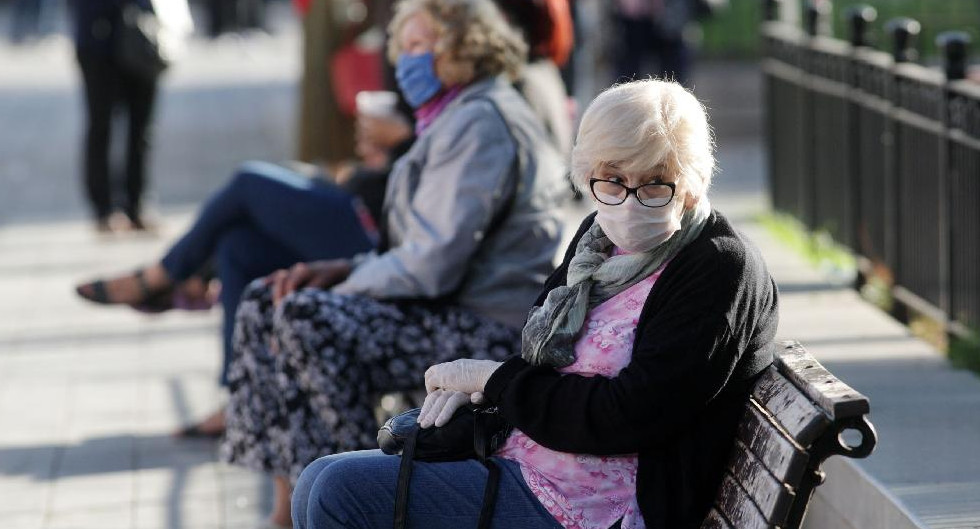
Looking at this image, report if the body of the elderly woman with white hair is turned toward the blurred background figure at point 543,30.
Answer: no

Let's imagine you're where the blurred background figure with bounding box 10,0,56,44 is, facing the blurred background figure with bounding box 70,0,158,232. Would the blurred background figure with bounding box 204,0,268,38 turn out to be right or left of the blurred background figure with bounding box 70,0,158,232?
left

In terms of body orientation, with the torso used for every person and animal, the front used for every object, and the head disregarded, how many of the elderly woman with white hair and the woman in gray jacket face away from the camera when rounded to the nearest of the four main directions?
0

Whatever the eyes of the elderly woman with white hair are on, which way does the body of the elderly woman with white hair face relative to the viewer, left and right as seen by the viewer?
facing the viewer and to the left of the viewer

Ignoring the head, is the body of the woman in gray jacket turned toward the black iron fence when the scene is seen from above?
no

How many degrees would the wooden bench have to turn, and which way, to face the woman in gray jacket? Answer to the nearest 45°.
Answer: approximately 90° to its right

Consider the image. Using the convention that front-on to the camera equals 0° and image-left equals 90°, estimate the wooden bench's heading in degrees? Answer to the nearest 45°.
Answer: approximately 45°

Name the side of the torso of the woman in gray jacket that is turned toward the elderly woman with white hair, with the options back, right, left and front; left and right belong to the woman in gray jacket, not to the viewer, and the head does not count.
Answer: left

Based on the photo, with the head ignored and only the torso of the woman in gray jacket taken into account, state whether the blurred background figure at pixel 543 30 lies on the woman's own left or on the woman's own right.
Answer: on the woman's own right

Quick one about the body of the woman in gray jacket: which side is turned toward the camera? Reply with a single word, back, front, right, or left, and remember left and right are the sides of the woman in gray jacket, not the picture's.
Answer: left

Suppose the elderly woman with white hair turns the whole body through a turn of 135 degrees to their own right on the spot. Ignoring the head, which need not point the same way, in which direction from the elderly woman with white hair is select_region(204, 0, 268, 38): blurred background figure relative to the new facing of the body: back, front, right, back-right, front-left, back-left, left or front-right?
front

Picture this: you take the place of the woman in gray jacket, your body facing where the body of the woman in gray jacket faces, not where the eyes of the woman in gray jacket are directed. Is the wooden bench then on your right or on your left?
on your left

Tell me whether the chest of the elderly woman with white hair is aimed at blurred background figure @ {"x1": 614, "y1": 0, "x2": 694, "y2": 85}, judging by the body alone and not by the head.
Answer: no

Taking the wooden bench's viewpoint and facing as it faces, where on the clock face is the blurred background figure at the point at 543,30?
The blurred background figure is roughly at 4 o'clock from the wooden bench.

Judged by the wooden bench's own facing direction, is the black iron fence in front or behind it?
behind
